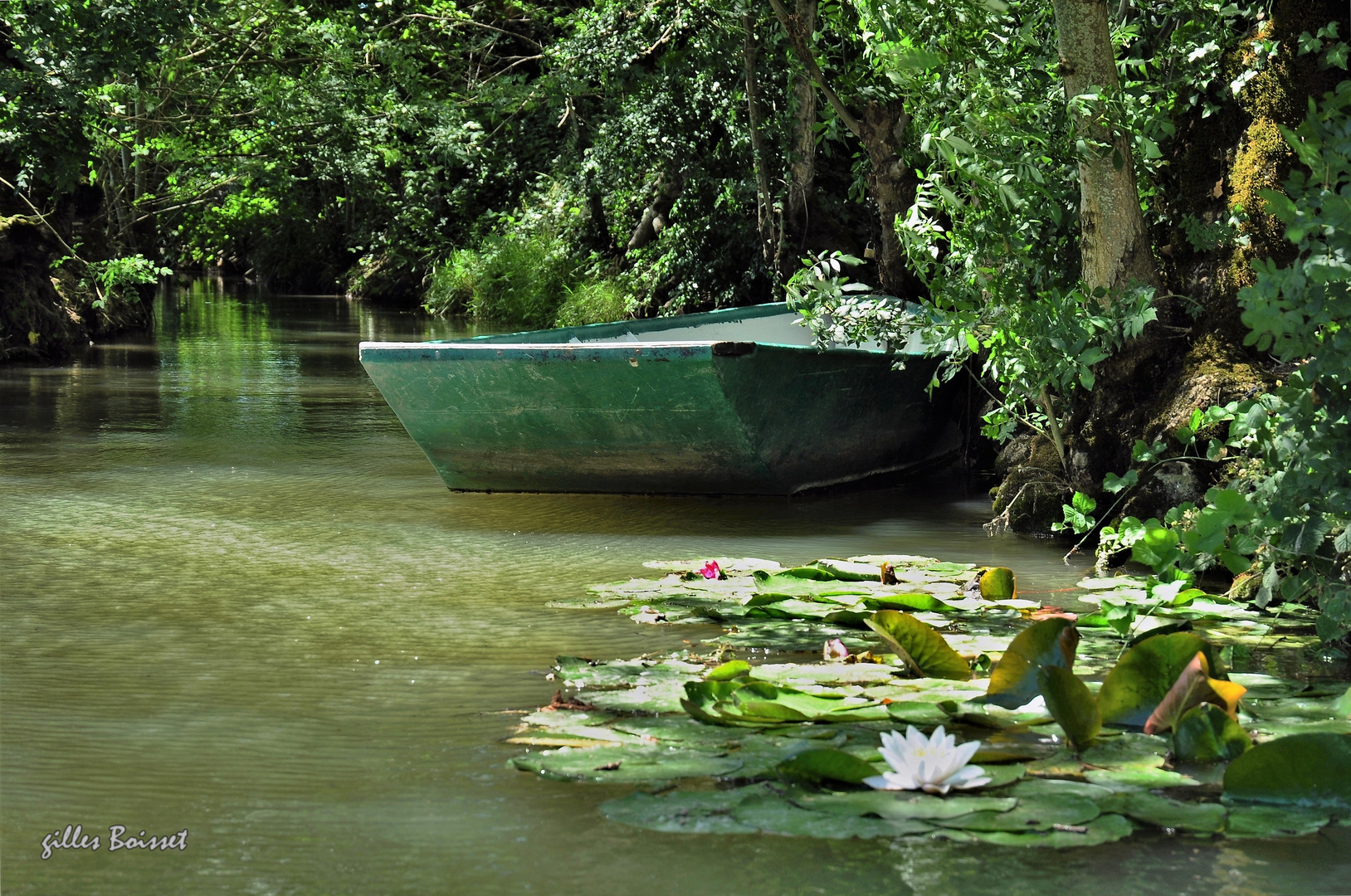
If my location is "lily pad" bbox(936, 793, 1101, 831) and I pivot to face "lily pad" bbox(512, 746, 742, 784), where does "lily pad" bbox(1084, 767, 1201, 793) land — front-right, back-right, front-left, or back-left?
back-right

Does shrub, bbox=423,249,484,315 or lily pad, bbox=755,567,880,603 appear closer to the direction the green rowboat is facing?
the shrub

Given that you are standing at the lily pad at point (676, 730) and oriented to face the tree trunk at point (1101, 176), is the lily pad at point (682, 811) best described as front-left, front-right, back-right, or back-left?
back-right

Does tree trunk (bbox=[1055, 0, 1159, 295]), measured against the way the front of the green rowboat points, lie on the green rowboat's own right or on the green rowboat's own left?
on the green rowboat's own right
